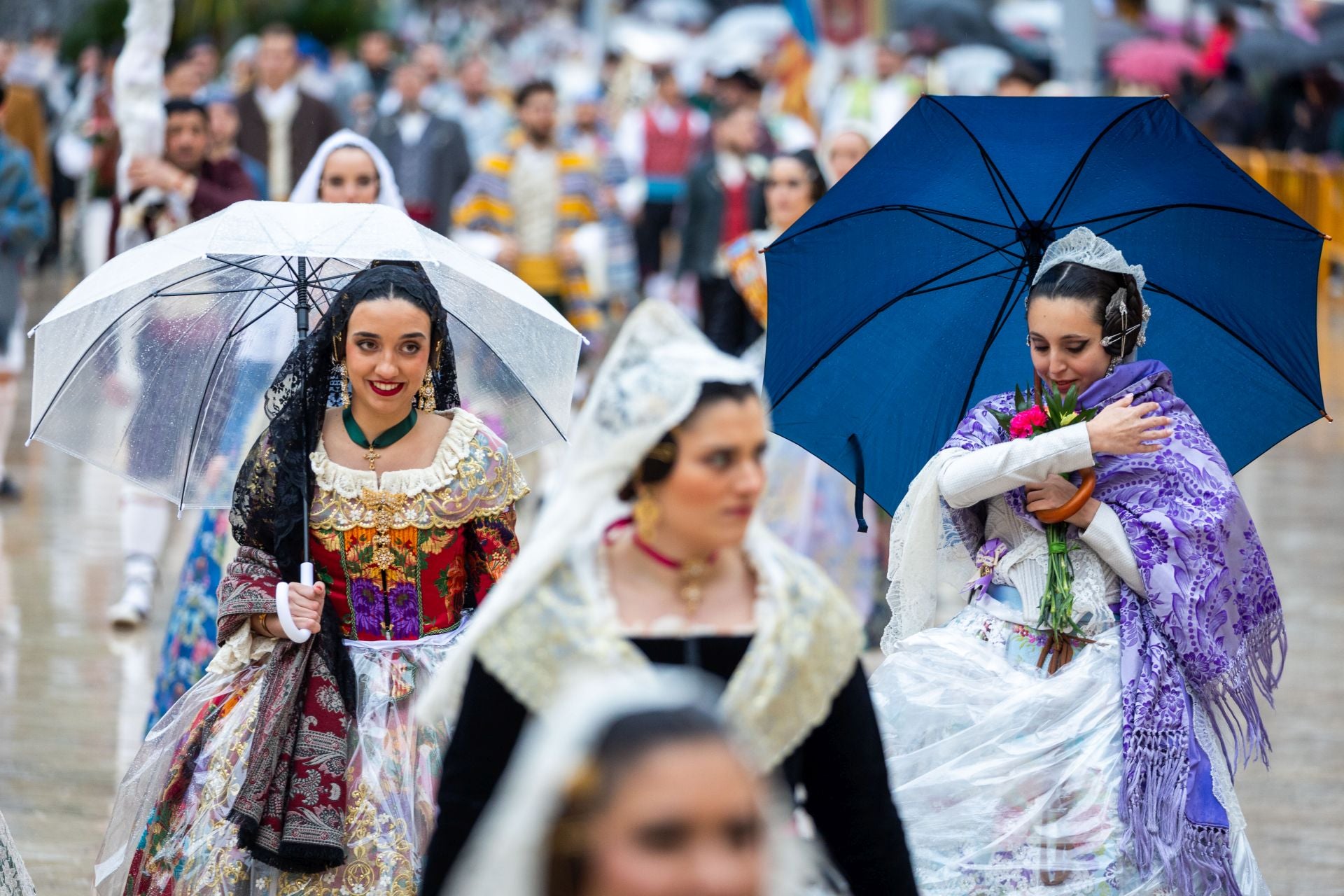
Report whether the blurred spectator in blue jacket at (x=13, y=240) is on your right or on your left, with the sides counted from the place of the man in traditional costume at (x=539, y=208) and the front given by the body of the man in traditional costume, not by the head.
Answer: on your right

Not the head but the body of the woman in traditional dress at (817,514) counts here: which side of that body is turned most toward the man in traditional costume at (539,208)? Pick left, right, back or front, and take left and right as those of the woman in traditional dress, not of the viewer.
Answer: back

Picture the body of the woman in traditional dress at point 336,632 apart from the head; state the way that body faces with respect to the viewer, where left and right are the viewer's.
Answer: facing the viewer

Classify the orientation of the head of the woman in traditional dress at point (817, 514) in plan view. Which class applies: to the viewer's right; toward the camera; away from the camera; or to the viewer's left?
toward the camera

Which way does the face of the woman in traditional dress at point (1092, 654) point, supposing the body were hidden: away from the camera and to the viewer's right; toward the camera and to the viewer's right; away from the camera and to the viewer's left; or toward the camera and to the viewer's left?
toward the camera and to the viewer's left

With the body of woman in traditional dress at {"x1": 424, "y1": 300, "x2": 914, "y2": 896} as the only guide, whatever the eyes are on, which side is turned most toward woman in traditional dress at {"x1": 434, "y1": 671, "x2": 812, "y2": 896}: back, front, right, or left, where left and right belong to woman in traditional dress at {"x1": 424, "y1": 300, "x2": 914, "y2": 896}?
front

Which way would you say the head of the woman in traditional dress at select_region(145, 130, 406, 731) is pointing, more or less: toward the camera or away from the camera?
toward the camera

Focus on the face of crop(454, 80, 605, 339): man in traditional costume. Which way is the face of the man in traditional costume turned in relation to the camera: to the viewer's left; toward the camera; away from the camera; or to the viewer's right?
toward the camera

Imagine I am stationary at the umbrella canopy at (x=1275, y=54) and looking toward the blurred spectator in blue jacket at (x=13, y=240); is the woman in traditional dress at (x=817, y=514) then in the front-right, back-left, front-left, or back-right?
front-left

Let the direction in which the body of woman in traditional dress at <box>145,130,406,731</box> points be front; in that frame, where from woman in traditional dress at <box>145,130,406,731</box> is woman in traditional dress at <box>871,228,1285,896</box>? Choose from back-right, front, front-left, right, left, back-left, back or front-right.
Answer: front-left

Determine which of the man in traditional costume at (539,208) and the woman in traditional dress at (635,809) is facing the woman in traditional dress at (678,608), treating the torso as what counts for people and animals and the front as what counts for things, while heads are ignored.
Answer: the man in traditional costume

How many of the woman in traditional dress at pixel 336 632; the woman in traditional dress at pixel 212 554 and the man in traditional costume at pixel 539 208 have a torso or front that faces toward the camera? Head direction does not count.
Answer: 3

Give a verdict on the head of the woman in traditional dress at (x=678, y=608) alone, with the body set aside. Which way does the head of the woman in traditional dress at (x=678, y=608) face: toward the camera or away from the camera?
toward the camera

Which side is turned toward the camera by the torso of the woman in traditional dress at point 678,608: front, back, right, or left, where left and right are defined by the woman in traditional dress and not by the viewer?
front
